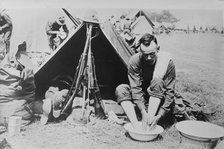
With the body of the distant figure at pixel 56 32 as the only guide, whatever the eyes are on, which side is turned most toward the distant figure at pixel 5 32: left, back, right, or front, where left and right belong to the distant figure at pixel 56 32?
right

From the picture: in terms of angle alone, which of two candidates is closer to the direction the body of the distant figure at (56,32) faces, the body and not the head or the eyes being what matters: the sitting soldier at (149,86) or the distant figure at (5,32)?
the sitting soldier

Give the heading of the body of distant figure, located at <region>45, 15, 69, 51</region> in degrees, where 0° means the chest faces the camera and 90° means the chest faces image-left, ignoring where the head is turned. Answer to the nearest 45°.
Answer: approximately 0°

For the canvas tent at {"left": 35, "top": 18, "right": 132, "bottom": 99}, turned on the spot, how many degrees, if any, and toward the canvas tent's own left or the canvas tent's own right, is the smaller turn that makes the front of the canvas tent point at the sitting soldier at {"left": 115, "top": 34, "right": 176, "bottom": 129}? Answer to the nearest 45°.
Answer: approximately 90° to the canvas tent's own left
